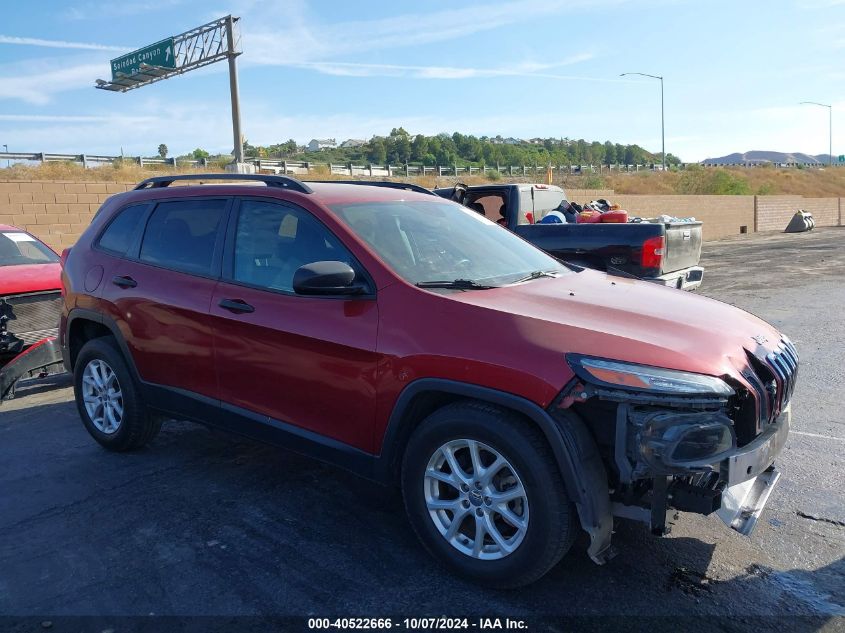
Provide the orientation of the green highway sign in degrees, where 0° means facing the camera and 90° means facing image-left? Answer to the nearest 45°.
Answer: approximately 45°

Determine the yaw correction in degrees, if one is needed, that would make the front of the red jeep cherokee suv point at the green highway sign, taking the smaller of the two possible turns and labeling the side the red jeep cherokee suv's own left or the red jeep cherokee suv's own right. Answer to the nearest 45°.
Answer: approximately 135° to the red jeep cherokee suv's own left

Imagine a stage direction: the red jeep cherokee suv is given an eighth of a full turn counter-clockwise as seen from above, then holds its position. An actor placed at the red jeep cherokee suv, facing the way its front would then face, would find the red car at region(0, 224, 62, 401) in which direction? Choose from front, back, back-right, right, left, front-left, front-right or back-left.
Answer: back-left

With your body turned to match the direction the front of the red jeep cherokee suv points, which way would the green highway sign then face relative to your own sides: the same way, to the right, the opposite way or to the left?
to the right

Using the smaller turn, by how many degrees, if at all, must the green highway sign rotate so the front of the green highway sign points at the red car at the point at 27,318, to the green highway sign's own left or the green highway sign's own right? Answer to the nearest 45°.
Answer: approximately 45° to the green highway sign's own left

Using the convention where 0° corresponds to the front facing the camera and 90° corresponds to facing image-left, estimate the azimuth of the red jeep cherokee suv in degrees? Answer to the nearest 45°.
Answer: approximately 315°

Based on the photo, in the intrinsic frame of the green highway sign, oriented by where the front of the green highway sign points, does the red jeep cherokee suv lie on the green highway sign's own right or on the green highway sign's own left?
on the green highway sign's own left
